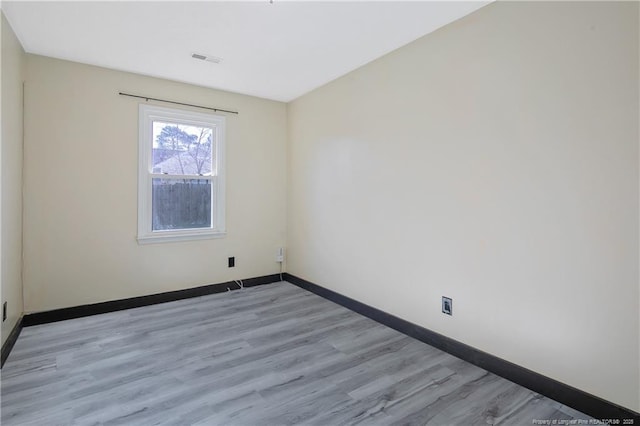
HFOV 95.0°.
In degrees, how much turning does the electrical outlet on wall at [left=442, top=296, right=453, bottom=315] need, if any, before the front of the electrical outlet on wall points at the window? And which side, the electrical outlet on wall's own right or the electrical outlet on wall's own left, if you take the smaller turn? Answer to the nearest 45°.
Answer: approximately 45° to the electrical outlet on wall's own right

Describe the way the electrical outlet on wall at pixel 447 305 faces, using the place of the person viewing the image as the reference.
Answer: facing the viewer and to the left of the viewer
